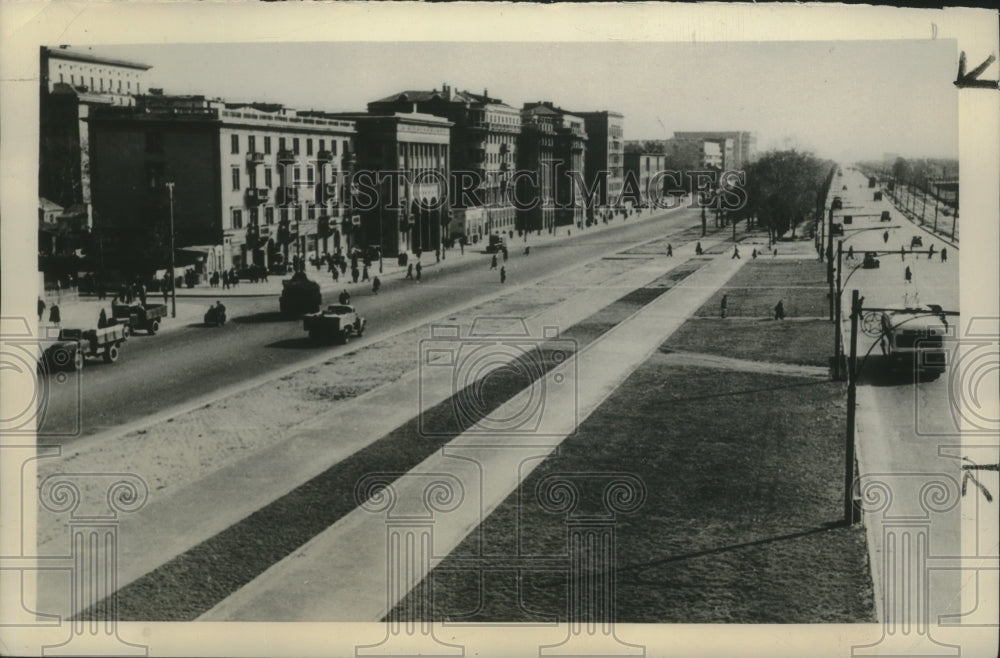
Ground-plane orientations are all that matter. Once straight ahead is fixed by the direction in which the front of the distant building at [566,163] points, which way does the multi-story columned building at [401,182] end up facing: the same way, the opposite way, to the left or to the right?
the same way

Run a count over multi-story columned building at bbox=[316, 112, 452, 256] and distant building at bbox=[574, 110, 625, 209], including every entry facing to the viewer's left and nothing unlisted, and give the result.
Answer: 0

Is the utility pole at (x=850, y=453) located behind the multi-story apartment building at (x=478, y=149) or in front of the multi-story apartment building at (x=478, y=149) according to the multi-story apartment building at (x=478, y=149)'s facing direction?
in front

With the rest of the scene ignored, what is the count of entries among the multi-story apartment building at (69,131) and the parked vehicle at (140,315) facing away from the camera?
0

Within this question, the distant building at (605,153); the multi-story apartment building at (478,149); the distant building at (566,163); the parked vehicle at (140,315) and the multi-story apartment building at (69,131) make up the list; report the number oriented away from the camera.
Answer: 0

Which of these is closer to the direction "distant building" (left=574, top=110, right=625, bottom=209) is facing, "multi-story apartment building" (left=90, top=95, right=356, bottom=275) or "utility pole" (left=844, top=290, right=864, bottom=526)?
the utility pole

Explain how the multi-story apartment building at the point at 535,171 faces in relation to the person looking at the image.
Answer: facing the viewer and to the right of the viewer

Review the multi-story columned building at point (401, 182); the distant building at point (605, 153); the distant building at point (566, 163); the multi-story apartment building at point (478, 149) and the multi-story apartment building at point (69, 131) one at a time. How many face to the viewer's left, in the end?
0

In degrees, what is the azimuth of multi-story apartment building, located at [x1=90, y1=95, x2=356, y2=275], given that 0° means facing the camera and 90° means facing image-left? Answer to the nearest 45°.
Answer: approximately 315°

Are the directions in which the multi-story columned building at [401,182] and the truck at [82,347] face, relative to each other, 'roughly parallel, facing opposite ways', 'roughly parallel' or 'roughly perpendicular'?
roughly perpendicular

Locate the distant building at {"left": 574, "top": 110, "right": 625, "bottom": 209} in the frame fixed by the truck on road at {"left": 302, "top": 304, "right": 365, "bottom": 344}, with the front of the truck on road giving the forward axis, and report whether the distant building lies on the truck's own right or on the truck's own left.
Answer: on the truck's own left
